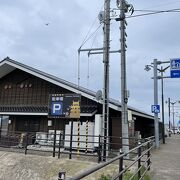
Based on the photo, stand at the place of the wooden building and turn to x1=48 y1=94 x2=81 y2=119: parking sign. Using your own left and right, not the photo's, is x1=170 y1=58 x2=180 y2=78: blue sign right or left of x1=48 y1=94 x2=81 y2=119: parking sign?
left

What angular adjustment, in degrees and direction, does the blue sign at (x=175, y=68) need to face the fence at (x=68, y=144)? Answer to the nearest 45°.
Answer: approximately 45° to its right

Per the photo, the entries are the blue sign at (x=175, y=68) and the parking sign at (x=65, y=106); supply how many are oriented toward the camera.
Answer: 2

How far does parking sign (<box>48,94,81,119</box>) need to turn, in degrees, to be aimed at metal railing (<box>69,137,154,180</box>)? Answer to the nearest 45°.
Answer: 0° — it already faces it

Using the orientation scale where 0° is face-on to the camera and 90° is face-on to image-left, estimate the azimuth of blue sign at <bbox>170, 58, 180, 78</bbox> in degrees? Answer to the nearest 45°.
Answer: approximately 0°

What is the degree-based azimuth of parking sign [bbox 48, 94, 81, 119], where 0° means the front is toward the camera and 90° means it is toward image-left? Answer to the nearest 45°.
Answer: approximately 0°
